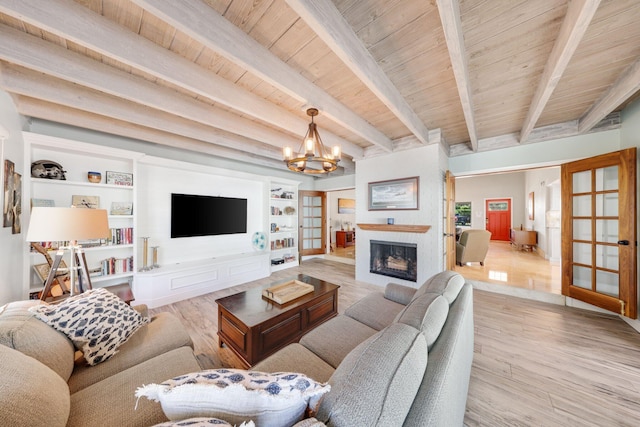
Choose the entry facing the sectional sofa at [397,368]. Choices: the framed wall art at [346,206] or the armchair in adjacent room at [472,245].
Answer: the framed wall art

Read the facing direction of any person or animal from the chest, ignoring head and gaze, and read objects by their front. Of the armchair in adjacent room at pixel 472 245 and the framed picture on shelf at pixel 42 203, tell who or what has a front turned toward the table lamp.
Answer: the framed picture on shelf

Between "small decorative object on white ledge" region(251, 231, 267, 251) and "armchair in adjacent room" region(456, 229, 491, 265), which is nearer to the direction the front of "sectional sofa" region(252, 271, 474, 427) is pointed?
the small decorative object on white ledge

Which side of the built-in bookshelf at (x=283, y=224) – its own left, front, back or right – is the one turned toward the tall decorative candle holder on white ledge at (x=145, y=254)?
right

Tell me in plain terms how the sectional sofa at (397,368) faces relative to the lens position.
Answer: facing away from the viewer and to the left of the viewer

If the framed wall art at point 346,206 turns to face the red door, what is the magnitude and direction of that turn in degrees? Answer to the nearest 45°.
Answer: approximately 90° to its left

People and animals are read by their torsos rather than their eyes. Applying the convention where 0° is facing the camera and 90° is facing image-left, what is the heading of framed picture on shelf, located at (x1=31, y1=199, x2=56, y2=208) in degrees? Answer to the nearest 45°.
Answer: approximately 0°

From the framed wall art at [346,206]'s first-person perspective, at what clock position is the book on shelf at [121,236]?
The book on shelf is roughly at 1 o'clock from the framed wall art.
